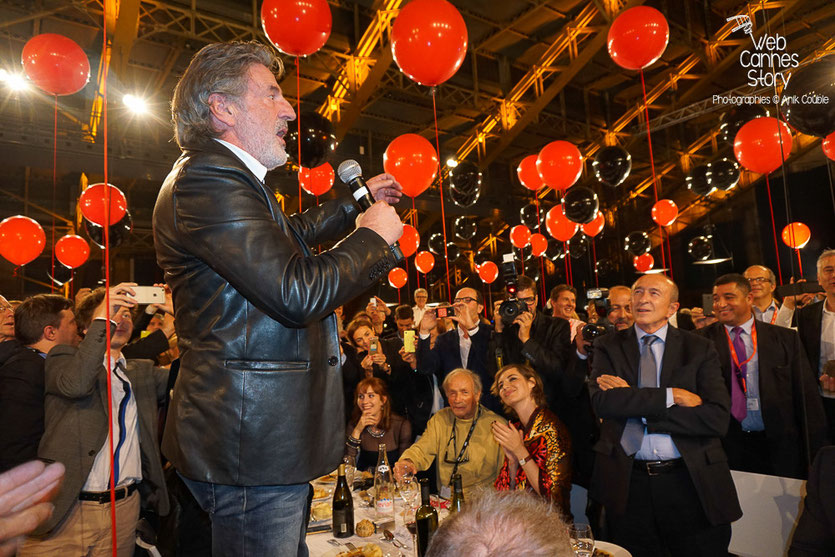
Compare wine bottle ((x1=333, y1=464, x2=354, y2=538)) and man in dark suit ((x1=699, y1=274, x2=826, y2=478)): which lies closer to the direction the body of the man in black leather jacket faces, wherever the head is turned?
the man in dark suit

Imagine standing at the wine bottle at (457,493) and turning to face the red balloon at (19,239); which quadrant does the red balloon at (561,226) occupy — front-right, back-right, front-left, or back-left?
front-right

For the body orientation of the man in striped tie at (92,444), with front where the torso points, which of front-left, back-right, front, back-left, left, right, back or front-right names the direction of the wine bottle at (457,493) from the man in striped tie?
front

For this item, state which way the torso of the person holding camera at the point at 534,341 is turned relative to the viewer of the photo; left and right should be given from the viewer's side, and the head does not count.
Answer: facing the viewer and to the left of the viewer

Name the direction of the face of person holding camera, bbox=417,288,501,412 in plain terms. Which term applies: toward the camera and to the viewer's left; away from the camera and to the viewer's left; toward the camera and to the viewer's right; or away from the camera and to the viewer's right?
toward the camera and to the viewer's left

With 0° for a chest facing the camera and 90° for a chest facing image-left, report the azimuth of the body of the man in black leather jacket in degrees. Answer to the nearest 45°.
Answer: approximately 270°

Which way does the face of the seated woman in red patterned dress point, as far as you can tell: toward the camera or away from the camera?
toward the camera

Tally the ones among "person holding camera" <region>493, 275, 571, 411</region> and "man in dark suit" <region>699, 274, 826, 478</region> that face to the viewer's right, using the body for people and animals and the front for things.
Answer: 0

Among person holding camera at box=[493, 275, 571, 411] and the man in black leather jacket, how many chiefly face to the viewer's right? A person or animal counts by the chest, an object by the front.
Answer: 1

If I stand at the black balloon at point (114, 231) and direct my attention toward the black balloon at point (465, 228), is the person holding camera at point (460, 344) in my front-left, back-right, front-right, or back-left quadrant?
front-right

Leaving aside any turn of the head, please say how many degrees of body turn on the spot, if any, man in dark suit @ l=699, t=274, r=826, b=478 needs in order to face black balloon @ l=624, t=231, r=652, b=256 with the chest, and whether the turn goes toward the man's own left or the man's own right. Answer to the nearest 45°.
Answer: approximately 135° to the man's own right

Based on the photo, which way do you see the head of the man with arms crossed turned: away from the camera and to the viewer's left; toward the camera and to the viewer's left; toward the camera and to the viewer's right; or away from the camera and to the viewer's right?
toward the camera and to the viewer's left

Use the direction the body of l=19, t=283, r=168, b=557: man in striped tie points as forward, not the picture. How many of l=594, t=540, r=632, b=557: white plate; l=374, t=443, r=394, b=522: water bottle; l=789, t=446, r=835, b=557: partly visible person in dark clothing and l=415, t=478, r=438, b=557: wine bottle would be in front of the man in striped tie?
4

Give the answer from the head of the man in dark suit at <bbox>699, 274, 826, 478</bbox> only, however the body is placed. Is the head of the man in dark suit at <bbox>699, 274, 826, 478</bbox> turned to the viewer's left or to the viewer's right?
to the viewer's left

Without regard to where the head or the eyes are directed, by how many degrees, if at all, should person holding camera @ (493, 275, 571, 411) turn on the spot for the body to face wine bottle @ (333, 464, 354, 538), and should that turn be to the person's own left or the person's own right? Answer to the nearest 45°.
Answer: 0° — they already face it

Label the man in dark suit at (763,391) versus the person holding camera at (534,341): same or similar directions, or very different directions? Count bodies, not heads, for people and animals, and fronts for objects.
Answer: same or similar directions
